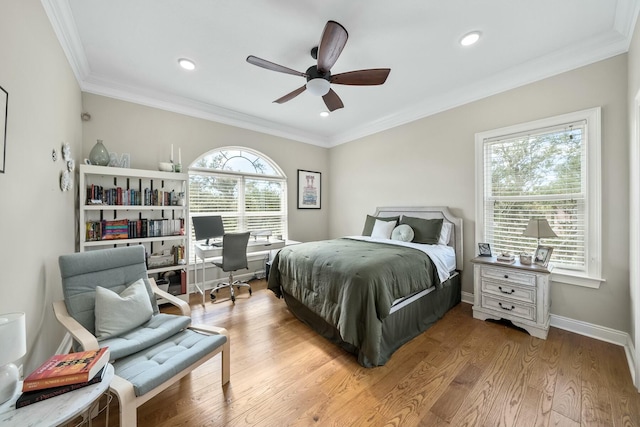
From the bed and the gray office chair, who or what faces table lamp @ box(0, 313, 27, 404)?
the bed

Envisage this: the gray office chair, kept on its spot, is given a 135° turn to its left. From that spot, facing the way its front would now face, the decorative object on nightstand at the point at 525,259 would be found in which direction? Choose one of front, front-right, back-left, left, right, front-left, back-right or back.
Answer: front-left

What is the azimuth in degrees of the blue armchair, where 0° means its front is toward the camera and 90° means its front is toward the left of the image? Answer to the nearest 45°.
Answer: approximately 315°

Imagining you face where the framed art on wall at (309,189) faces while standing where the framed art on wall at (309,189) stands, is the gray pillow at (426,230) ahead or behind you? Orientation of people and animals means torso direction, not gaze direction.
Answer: ahead

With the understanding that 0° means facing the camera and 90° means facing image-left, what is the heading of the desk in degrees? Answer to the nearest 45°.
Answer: approximately 315°

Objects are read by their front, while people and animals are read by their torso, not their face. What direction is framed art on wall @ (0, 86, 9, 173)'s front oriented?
to the viewer's right
